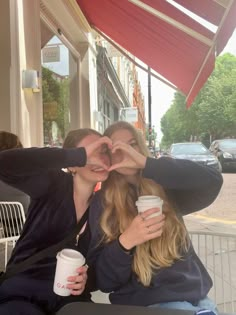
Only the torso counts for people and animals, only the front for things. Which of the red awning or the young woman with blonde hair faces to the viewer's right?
the red awning

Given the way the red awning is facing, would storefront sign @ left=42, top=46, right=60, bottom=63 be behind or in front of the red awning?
behind

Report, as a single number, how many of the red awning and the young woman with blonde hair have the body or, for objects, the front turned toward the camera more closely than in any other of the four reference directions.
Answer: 1

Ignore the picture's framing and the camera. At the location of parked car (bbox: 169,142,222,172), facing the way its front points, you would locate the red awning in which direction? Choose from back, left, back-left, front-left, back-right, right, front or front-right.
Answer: front-right

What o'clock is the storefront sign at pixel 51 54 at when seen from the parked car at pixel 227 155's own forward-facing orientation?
The storefront sign is roughly at 2 o'clock from the parked car.

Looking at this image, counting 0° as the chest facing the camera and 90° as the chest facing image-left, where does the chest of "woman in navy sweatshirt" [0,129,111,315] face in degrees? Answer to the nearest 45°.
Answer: approximately 315°

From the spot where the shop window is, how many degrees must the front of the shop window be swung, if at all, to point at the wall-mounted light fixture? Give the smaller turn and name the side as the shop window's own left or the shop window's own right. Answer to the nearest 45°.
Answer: approximately 45° to the shop window's own right

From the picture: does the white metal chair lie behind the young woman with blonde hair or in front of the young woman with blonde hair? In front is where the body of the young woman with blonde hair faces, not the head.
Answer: behind

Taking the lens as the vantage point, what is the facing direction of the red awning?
facing to the right of the viewer
